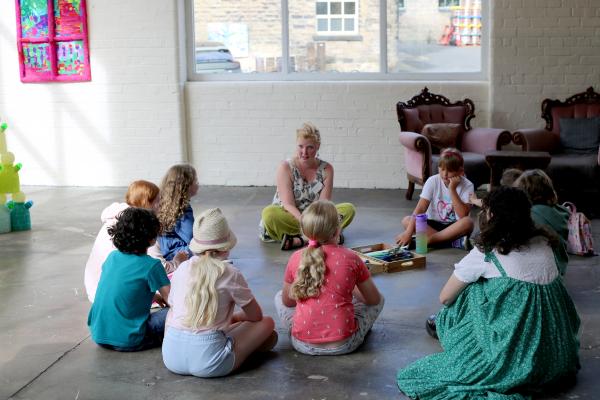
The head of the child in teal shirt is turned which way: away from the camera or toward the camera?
away from the camera

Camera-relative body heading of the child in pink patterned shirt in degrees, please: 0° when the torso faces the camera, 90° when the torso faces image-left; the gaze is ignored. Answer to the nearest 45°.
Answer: approximately 180°

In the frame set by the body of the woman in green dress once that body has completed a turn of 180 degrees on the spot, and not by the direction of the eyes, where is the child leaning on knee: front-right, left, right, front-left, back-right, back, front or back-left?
back-left

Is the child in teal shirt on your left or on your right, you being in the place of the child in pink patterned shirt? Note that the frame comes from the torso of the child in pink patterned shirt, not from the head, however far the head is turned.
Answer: on your left

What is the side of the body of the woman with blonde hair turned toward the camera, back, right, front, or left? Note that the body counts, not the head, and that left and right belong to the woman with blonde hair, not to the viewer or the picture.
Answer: front

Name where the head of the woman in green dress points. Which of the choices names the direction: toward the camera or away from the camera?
away from the camera

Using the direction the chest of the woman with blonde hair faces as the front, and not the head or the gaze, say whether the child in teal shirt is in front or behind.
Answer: in front

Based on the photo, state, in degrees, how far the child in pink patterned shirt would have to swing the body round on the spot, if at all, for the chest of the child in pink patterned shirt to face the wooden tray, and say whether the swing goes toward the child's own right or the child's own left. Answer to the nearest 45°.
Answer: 0° — they already face it

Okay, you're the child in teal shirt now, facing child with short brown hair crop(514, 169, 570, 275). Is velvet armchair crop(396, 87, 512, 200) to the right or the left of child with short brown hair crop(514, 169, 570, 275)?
left

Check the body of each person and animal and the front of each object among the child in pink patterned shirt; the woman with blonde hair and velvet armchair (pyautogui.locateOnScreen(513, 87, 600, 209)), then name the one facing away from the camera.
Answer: the child in pink patterned shirt

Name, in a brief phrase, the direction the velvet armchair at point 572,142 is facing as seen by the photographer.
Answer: facing the viewer and to the left of the viewer

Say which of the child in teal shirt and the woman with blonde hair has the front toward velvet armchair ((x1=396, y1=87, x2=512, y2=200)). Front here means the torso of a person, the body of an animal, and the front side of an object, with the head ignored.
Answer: the child in teal shirt

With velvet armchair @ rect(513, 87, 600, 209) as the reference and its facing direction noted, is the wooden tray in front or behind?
in front

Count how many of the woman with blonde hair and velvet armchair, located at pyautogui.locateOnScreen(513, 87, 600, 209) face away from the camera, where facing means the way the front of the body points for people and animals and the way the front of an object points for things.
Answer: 0

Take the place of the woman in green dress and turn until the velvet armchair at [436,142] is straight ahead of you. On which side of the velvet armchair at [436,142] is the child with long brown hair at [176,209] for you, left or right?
left

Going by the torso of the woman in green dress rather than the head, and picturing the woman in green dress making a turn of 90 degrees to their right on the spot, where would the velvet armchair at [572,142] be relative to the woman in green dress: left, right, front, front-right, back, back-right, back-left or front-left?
front-left

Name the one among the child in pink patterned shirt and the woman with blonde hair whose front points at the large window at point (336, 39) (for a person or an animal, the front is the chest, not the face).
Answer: the child in pink patterned shirt
